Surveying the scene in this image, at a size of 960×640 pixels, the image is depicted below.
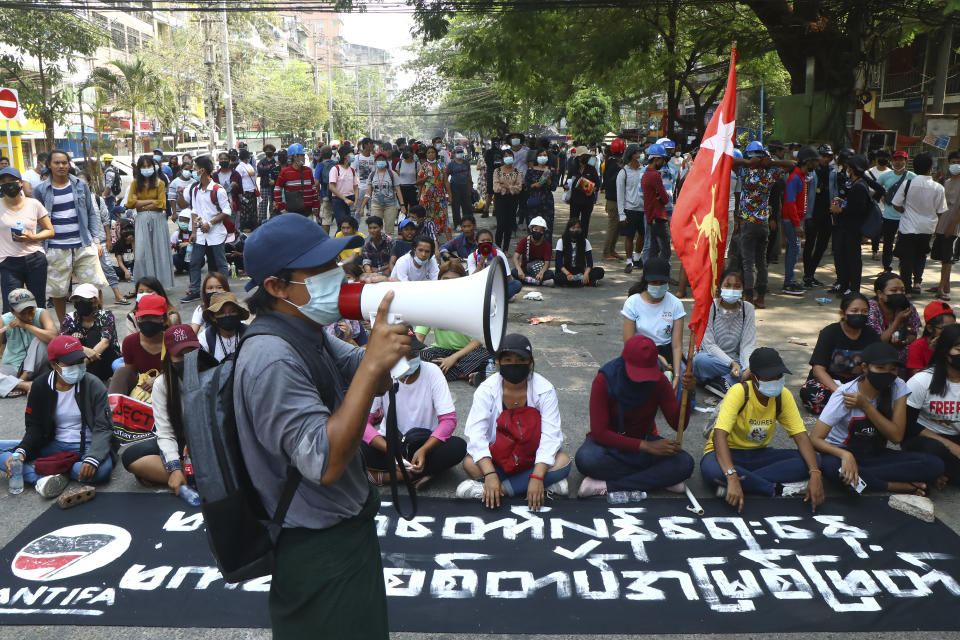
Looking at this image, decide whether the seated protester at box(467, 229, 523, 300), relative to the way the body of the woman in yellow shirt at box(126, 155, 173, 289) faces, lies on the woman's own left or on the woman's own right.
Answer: on the woman's own left

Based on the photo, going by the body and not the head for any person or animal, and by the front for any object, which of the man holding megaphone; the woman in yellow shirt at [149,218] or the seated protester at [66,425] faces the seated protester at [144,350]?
the woman in yellow shirt

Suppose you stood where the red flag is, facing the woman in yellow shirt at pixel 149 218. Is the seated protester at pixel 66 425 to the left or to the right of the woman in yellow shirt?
left

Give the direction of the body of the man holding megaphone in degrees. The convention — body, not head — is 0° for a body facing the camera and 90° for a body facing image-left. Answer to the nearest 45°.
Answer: approximately 270°

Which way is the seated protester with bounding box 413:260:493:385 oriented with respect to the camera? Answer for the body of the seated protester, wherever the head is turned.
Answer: toward the camera

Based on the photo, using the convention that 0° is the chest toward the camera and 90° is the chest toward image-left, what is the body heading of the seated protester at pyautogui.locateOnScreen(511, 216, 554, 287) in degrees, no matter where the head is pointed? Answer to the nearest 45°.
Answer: approximately 0°

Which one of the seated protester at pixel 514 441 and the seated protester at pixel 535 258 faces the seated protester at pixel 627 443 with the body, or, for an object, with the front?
the seated protester at pixel 535 258

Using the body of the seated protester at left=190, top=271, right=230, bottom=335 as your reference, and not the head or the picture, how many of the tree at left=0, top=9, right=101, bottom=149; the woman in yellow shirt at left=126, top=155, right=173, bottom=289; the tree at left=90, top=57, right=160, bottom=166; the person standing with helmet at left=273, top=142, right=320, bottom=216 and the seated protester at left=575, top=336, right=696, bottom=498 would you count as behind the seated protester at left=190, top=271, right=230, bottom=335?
4

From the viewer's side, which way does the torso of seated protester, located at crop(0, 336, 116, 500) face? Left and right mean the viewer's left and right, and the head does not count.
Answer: facing the viewer

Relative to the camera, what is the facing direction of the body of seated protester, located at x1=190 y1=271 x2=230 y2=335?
toward the camera

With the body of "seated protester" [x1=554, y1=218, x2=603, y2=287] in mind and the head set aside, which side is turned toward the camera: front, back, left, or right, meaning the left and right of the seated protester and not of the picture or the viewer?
front

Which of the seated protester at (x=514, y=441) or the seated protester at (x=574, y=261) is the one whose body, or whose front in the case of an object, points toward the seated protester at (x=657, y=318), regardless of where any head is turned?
the seated protester at (x=574, y=261)

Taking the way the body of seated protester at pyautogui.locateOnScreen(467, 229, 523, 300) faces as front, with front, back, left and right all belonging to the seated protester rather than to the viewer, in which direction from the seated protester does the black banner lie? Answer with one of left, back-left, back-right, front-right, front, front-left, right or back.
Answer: front
